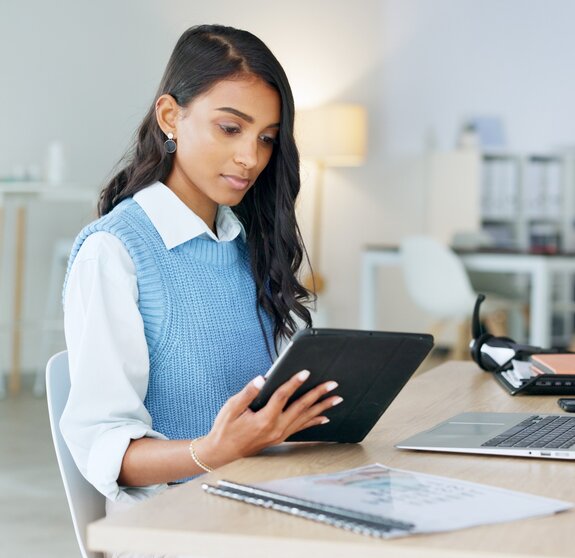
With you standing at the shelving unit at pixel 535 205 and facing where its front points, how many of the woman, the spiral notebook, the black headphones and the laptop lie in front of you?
4

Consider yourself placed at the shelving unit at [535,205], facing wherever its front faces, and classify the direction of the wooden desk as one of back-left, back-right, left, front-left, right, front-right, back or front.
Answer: front

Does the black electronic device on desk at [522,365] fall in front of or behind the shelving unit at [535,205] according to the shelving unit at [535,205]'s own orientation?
in front

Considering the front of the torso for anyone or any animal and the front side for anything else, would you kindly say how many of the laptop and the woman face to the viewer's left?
1

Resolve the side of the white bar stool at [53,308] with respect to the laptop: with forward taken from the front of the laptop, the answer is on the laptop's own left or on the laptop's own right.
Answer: on the laptop's own right

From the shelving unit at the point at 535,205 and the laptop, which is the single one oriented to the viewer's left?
the laptop

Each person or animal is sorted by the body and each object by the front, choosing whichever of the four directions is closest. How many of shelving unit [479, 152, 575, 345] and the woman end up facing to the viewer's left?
0

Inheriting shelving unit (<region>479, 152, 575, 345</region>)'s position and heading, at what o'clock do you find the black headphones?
The black headphones is roughly at 12 o'clock from the shelving unit.

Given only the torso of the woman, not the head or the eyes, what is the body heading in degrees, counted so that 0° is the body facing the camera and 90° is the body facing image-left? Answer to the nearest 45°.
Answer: approximately 315°

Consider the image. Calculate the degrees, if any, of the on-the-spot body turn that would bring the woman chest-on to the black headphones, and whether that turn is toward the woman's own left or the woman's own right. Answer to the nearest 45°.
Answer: approximately 90° to the woman's own left

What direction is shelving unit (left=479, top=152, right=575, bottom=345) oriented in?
toward the camera

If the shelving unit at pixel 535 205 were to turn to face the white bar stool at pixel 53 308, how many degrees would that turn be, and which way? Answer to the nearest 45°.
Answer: approximately 45° to its right

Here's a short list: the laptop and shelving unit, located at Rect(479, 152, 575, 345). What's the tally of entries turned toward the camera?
1
